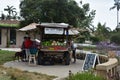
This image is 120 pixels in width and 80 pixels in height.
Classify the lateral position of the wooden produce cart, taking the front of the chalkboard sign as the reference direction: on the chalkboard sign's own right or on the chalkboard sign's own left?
on the chalkboard sign's own right

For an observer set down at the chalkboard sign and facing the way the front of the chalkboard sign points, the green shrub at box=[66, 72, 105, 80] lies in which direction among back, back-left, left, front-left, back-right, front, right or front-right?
front-left

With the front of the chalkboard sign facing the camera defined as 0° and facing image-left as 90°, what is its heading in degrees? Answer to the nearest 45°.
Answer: approximately 45°

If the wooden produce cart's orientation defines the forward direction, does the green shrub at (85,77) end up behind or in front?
in front

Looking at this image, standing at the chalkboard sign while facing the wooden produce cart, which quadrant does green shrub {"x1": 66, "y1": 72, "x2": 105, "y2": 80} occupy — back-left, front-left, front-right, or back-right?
back-left

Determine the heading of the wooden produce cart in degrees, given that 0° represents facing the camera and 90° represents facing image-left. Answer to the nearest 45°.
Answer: approximately 0°

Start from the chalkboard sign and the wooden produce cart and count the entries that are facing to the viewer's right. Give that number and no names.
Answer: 0

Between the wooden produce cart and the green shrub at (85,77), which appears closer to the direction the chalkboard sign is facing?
the green shrub
